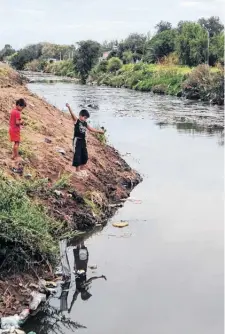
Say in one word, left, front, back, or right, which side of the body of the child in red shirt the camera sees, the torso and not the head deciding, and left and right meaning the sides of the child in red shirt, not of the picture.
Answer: right

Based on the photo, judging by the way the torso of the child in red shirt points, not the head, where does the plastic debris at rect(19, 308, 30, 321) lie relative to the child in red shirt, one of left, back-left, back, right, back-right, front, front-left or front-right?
right

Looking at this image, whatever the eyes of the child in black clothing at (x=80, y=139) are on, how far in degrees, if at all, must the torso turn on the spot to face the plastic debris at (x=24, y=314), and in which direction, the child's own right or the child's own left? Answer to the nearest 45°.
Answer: approximately 45° to the child's own right

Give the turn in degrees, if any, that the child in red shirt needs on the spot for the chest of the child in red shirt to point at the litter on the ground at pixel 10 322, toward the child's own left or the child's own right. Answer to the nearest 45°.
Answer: approximately 90° to the child's own right

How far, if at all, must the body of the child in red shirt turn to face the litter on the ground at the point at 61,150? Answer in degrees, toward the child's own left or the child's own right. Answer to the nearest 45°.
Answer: approximately 45° to the child's own left

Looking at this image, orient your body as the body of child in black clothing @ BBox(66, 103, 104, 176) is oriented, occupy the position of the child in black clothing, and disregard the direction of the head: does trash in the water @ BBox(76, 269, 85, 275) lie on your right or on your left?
on your right

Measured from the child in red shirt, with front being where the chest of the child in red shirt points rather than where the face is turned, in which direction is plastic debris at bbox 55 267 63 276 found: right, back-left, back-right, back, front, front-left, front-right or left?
right

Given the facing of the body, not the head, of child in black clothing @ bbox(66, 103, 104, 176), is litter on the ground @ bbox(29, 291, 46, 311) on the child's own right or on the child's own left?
on the child's own right

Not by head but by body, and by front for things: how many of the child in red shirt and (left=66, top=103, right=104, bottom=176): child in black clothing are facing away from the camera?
0

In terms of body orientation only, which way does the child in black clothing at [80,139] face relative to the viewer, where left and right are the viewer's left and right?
facing the viewer and to the right of the viewer

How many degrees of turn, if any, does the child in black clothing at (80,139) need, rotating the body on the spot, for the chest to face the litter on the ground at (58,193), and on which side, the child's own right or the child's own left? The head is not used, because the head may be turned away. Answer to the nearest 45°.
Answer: approximately 45° to the child's own right

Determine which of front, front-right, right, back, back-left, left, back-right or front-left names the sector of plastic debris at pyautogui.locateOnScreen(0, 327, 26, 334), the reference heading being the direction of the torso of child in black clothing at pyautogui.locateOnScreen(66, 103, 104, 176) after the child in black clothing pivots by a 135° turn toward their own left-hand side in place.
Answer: back

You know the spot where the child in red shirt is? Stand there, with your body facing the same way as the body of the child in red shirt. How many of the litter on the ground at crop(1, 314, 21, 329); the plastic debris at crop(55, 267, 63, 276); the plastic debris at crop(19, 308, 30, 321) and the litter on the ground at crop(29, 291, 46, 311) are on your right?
4

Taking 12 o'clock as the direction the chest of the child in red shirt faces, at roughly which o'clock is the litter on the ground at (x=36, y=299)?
The litter on the ground is roughly at 3 o'clock from the child in red shirt.
